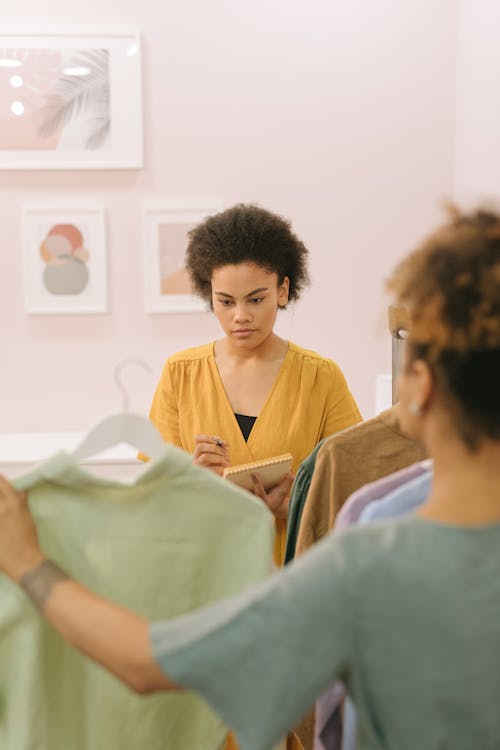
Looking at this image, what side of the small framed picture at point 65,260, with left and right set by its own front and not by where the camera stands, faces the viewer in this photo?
front

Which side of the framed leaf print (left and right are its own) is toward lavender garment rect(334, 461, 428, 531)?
front

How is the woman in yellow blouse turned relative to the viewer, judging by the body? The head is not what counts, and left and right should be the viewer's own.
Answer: facing the viewer

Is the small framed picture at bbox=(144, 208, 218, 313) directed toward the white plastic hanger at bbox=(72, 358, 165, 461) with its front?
yes

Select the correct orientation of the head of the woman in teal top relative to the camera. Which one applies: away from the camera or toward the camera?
away from the camera

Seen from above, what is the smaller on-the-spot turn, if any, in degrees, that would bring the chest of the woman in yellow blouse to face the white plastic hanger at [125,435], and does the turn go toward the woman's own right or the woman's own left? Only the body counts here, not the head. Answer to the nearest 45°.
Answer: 0° — they already face it

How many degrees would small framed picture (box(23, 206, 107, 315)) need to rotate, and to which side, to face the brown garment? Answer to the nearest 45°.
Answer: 0° — it already faces it

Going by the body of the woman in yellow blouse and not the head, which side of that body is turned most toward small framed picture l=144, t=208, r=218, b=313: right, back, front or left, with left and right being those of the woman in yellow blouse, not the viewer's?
back
